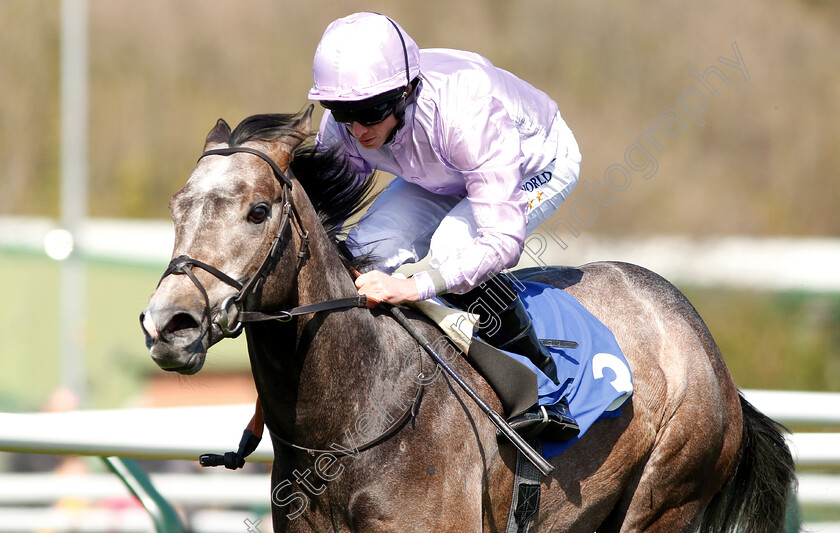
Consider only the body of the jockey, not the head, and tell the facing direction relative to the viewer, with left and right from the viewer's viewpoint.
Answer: facing the viewer and to the left of the viewer
